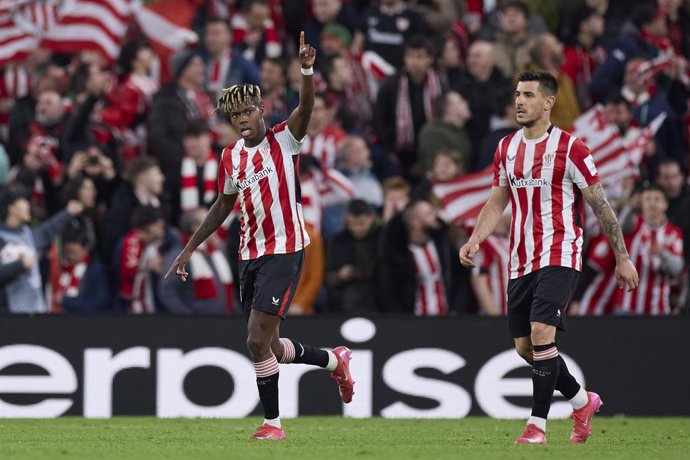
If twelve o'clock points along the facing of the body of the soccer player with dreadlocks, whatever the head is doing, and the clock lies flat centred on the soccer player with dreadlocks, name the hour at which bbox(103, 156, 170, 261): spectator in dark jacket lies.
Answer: The spectator in dark jacket is roughly at 4 o'clock from the soccer player with dreadlocks.

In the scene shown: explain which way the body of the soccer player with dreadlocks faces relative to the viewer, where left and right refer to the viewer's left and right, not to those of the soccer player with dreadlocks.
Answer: facing the viewer and to the left of the viewer

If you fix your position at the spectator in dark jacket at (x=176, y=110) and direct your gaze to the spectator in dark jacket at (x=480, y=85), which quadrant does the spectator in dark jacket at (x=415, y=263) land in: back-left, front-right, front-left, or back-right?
front-right

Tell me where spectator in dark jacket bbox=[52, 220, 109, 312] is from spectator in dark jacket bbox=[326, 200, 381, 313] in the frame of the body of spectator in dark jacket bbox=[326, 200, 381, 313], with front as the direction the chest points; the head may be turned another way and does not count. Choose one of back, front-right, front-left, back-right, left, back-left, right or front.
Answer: right

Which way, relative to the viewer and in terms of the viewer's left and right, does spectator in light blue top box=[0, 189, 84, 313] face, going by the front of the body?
facing the viewer and to the right of the viewer

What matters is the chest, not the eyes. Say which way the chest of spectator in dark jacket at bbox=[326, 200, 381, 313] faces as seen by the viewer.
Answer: toward the camera

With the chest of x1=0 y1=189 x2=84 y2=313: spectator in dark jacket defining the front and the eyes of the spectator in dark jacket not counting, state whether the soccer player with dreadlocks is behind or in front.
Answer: in front

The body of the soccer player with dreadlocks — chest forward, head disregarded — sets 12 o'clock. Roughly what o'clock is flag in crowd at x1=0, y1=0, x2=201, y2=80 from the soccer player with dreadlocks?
The flag in crowd is roughly at 4 o'clock from the soccer player with dreadlocks.

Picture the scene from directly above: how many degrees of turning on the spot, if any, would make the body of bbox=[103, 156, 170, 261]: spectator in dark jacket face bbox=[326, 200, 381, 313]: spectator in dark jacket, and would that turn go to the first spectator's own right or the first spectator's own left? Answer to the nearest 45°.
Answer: approximately 45° to the first spectator's own left

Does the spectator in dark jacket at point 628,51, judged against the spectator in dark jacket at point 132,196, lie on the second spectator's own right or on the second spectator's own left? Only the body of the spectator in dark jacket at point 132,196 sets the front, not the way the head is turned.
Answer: on the second spectator's own left

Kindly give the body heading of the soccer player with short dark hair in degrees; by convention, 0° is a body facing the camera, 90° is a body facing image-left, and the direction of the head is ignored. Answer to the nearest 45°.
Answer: approximately 45°
